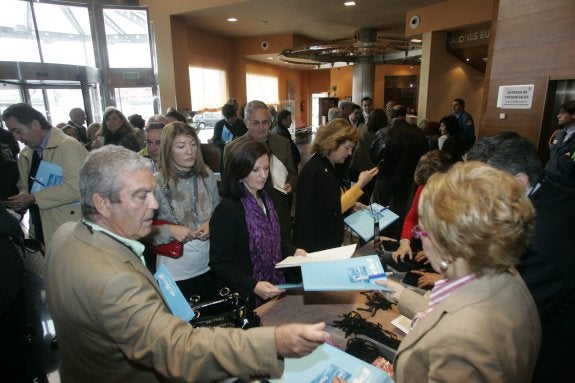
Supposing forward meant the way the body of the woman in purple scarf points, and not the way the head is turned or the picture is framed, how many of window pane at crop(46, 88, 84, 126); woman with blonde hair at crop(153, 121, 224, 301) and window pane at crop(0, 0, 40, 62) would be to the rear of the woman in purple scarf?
3

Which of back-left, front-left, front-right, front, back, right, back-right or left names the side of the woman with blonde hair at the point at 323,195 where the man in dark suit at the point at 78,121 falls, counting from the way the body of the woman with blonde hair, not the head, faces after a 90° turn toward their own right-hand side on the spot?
back-right

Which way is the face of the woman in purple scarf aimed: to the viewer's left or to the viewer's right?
to the viewer's right

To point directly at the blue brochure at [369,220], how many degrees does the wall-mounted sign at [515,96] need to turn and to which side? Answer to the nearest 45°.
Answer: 0° — it already faces it

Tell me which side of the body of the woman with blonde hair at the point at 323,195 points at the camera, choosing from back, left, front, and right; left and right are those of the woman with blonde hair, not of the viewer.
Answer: right

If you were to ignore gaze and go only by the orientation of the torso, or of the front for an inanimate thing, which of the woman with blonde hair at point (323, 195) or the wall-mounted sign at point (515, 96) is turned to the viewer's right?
the woman with blonde hair

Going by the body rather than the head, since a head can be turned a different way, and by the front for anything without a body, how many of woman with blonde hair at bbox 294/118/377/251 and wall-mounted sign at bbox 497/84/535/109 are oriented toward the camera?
1

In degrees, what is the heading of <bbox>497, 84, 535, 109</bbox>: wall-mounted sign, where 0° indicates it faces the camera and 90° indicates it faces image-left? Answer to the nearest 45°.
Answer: approximately 0°

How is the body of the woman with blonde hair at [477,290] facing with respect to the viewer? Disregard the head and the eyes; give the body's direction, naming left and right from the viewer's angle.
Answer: facing away from the viewer and to the left of the viewer

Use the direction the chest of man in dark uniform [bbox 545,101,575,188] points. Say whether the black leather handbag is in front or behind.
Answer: in front

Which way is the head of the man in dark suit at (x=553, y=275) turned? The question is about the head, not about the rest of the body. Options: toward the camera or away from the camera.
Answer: away from the camera

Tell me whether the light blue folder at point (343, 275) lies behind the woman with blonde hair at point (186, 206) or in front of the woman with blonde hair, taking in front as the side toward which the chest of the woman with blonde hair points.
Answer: in front
